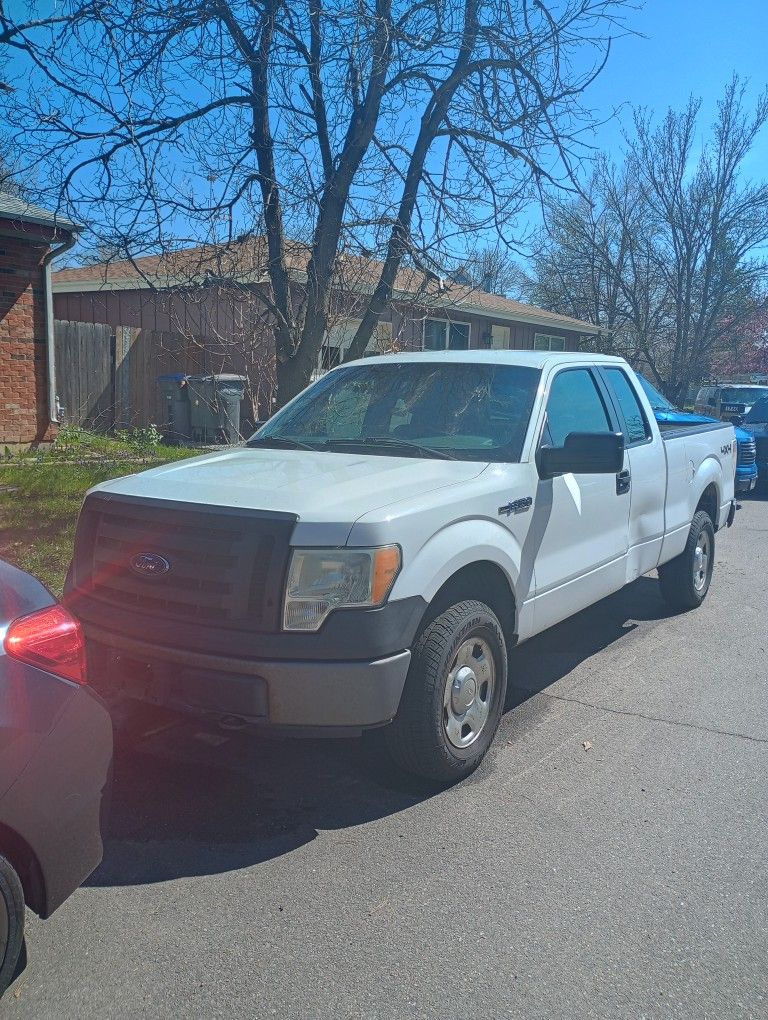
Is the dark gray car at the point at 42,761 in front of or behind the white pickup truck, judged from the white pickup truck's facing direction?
in front

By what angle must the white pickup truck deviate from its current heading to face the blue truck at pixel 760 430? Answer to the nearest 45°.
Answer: approximately 180°

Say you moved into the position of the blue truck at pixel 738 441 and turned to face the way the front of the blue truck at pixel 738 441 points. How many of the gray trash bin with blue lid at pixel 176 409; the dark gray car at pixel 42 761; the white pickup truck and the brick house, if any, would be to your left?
0

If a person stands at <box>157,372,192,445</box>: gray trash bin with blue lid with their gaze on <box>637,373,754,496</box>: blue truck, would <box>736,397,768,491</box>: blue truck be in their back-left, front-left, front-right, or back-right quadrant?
front-left

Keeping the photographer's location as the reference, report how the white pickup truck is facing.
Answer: facing the viewer and to the left of the viewer

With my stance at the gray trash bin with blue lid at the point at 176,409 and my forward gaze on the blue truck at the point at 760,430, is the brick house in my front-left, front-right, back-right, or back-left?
back-right

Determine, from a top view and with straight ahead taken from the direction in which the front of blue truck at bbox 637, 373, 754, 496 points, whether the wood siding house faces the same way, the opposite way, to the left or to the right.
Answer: the same way

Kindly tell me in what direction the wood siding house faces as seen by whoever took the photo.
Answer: facing the viewer and to the right of the viewer

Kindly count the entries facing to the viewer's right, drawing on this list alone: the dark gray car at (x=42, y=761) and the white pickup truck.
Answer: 0

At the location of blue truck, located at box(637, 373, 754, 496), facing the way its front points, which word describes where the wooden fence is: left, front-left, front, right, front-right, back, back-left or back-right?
back-right

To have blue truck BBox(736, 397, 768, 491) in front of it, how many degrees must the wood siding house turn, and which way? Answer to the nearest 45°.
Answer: approximately 45° to its left
